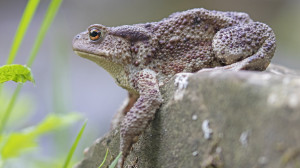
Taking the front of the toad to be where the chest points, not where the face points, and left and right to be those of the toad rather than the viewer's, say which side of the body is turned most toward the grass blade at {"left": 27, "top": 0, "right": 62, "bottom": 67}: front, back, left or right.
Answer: front

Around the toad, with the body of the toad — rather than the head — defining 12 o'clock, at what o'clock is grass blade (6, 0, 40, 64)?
The grass blade is roughly at 12 o'clock from the toad.

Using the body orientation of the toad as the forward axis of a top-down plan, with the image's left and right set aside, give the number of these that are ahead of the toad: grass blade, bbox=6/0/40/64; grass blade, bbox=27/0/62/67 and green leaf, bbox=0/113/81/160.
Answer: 3

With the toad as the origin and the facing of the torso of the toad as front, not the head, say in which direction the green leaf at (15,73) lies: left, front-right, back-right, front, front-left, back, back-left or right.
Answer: front-left

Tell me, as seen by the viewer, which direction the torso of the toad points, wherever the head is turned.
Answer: to the viewer's left
